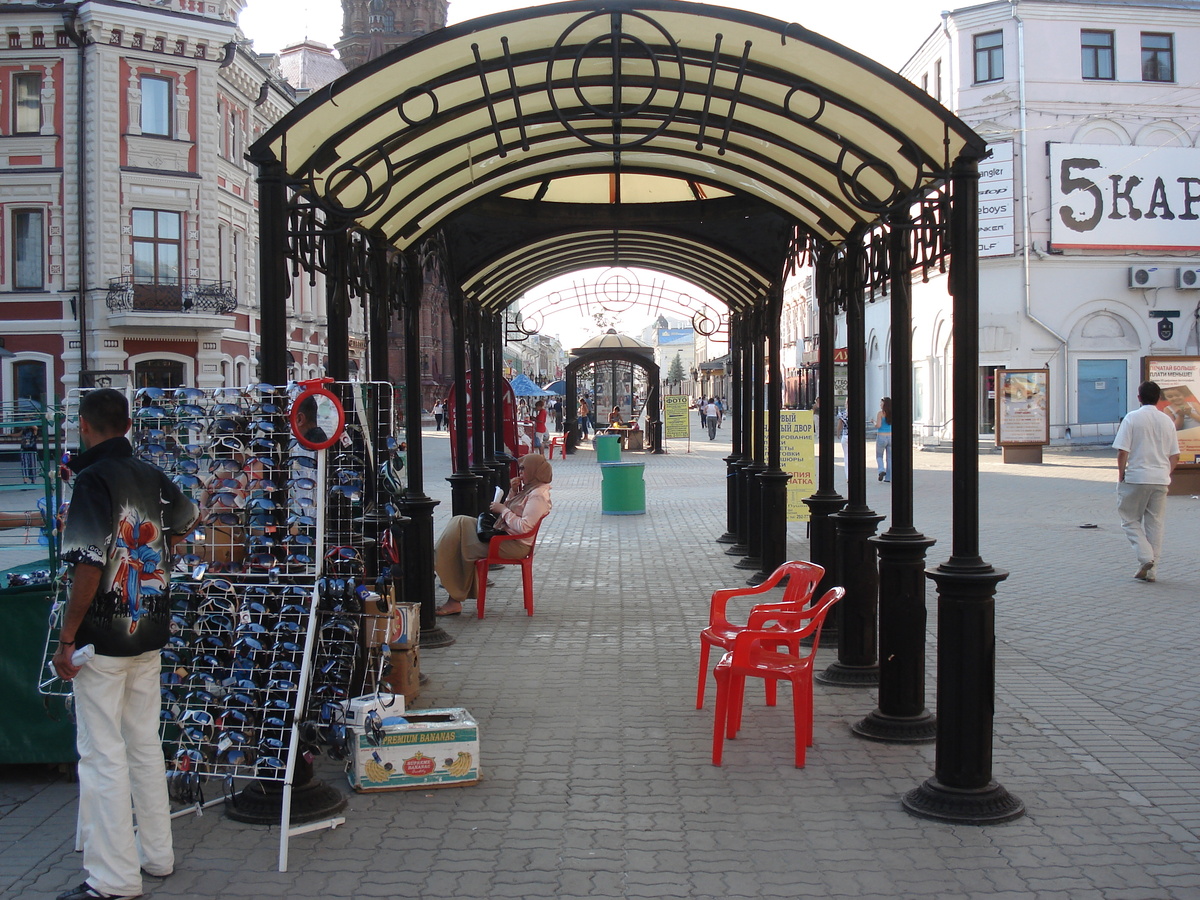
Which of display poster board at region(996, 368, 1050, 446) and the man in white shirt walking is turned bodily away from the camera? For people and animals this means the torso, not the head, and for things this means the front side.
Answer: the man in white shirt walking

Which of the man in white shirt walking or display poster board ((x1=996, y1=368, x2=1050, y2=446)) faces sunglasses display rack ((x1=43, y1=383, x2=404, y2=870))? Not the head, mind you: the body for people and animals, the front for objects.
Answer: the display poster board

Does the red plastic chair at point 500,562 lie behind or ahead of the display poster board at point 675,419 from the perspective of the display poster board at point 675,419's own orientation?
ahead

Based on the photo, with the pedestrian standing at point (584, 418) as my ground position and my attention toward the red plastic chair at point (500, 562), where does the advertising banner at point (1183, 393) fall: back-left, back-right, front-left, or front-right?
front-left

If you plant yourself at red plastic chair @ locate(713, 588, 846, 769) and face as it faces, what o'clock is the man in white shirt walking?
The man in white shirt walking is roughly at 4 o'clock from the red plastic chair.

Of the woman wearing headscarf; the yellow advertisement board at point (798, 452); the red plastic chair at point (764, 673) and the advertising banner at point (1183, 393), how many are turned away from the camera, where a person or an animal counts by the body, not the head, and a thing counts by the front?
0

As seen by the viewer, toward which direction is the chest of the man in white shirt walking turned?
away from the camera

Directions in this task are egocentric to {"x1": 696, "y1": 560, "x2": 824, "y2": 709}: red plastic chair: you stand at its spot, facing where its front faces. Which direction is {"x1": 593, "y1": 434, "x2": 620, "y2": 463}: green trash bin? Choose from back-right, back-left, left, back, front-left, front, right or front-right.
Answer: back-right

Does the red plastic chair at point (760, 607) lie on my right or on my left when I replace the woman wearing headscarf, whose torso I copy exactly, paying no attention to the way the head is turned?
on my left

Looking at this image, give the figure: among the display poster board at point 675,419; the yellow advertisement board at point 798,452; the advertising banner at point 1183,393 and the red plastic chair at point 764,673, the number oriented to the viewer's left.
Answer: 1

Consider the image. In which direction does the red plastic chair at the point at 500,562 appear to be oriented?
to the viewer's left

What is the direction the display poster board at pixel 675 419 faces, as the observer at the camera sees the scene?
facing the viewer

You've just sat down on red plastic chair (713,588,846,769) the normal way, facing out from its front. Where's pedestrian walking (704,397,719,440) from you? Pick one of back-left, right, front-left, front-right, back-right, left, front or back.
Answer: right

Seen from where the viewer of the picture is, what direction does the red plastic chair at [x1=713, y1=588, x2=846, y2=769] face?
facing to the left of the viewer

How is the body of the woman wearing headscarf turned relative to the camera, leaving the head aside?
to the viewer's left
